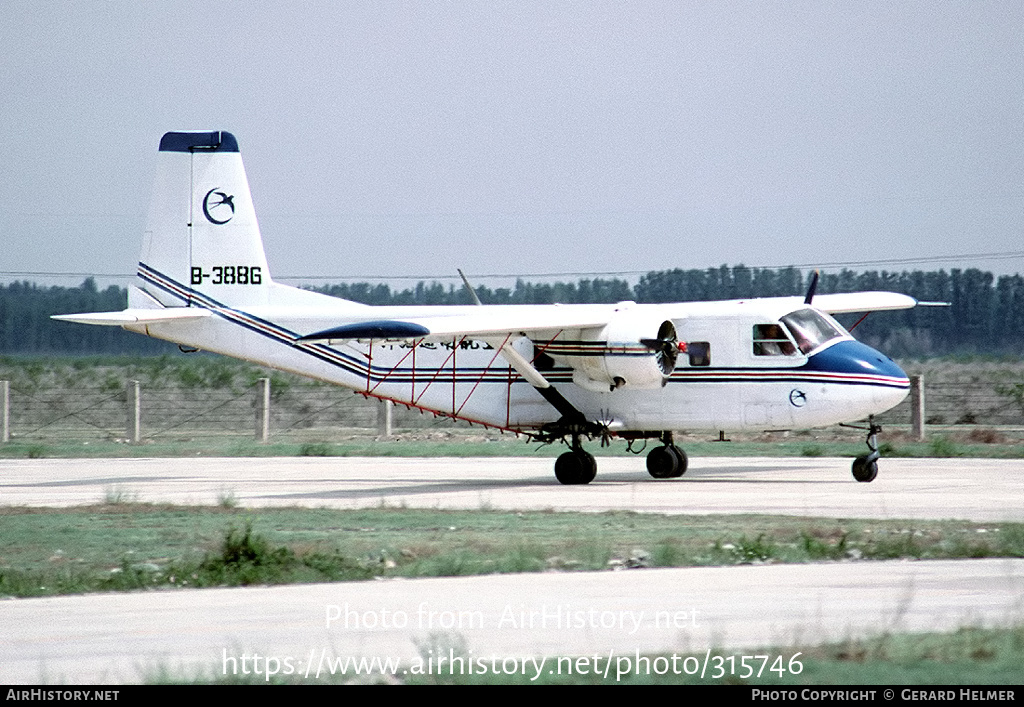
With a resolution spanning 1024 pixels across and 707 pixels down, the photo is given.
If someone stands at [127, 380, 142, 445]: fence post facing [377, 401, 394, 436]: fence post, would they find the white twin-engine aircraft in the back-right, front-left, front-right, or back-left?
front-right

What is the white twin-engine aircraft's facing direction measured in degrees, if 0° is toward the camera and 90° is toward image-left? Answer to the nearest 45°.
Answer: approximately 315°

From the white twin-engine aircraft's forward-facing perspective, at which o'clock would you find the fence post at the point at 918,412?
The fence post is roughly at 9 o'clock from the white twin-engine aircraft.

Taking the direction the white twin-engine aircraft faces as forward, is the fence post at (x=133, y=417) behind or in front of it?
behind

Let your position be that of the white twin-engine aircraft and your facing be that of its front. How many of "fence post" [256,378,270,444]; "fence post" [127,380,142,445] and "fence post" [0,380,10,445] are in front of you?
0

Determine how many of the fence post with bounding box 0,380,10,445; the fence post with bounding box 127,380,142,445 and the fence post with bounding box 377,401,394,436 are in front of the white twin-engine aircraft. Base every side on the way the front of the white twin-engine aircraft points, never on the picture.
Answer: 0

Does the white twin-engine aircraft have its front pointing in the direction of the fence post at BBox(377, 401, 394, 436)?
no

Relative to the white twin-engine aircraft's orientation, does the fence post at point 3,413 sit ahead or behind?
behind

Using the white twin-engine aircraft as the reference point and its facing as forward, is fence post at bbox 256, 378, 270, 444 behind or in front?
behind
